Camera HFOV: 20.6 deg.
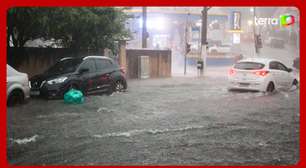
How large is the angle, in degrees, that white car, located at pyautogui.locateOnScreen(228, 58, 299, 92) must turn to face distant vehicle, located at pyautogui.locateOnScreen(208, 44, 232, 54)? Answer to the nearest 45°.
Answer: approximately 45° to its left

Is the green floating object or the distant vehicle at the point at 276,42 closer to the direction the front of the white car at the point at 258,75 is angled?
the distant vehicle

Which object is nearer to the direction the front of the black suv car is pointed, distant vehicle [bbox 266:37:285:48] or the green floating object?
the green floating object

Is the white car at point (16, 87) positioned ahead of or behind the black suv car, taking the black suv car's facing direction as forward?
ahead

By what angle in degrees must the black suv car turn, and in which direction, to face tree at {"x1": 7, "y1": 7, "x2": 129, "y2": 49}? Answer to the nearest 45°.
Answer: approximately 135° to its right

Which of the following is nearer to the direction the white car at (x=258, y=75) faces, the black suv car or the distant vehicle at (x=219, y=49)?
the distant vehicle

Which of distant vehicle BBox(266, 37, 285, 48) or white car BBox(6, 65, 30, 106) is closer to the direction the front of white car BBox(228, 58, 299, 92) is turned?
the distant vehicle

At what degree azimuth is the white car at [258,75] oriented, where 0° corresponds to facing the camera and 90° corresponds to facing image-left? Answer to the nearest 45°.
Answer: approximately 225°

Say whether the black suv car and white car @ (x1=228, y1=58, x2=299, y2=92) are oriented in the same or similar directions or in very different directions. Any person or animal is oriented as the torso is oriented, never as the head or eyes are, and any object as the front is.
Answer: very different directions

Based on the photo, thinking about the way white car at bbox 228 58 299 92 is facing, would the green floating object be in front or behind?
behind

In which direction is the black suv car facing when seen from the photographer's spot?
facing the viewer and to the left of the viewer

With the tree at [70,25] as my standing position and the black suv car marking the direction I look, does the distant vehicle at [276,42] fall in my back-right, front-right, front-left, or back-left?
back-left
